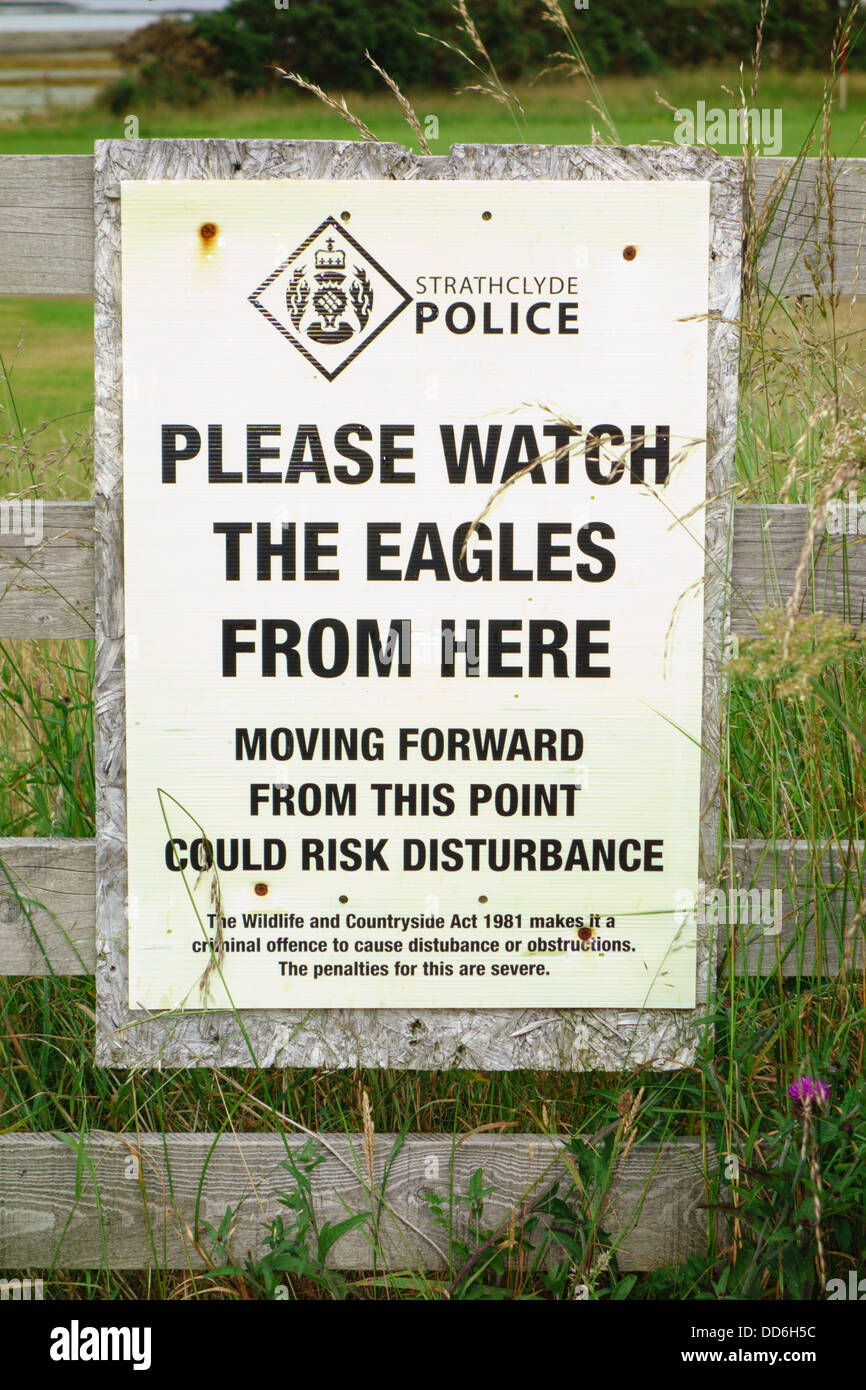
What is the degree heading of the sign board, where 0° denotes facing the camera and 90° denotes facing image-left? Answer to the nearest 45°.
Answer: approximately 0°

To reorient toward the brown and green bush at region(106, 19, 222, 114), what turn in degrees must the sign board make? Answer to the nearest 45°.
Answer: approximately 180°

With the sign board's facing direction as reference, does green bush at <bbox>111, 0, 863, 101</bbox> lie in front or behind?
behind
